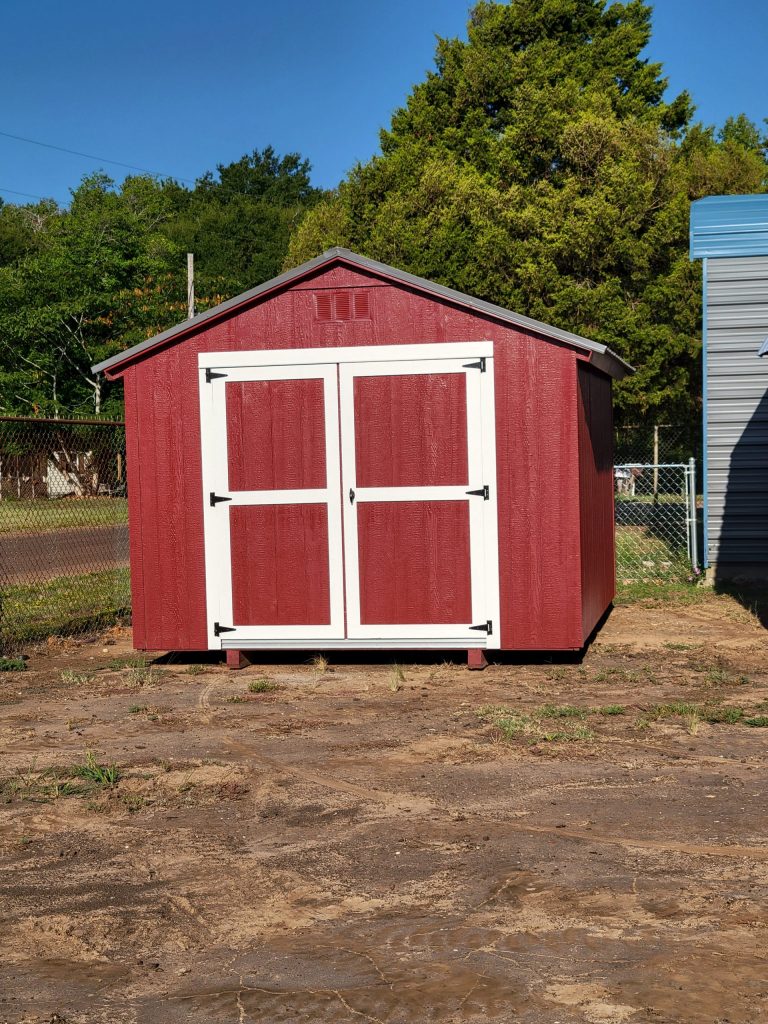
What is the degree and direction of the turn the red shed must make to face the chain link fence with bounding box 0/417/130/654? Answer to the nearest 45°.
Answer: approximately 135° to its right

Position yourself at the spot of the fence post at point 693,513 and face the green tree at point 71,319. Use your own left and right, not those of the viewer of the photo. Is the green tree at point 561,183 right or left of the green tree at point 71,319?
right

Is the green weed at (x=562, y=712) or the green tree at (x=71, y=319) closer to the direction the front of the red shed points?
the green weed

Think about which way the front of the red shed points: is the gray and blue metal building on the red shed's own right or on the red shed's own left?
on the red shed's own left

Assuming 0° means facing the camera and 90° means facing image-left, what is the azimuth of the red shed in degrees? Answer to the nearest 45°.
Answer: approximately 0°

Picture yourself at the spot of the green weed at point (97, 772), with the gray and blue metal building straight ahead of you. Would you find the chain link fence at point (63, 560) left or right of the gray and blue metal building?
left

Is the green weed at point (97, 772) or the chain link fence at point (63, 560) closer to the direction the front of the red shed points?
the green weed

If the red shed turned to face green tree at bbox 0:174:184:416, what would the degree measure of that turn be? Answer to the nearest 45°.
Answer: approximately 180°

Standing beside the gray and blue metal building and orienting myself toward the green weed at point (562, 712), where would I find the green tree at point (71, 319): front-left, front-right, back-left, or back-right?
back-right

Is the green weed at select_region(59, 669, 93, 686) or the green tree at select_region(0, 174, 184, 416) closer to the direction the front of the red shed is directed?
the green weed

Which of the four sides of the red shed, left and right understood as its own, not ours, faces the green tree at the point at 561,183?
back

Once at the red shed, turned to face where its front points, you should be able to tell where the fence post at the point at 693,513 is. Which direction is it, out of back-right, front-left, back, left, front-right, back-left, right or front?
back-left
